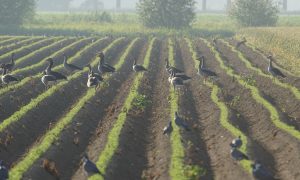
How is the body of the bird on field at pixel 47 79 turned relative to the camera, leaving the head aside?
to the viewer's left

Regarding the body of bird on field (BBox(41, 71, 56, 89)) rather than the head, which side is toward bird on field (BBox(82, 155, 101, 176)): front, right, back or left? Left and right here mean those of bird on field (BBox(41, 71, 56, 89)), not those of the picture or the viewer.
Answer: left

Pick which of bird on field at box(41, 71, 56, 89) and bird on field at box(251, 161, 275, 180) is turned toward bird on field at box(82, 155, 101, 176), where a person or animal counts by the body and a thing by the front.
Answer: bird on field at box(251, 161, 275, 180)

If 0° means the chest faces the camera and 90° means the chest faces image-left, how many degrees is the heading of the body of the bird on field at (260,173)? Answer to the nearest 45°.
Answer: approximately 90°

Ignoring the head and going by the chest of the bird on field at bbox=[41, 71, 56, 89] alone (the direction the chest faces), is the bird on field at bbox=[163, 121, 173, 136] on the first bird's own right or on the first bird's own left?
on the first bird's own left

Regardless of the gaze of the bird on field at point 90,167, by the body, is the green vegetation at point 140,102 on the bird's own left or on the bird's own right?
on the bird's own right

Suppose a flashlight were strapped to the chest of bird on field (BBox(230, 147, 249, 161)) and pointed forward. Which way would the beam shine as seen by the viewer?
to the viewer's left

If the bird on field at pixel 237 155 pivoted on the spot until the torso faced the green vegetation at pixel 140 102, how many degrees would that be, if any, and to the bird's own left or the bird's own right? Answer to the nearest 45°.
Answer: approximately 45° to the bird's own right
